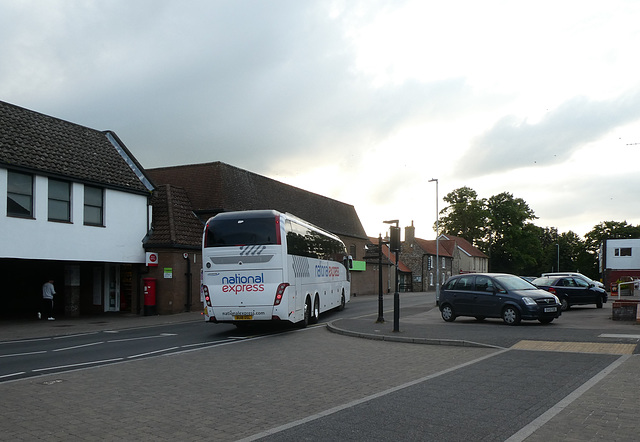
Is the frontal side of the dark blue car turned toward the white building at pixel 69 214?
no

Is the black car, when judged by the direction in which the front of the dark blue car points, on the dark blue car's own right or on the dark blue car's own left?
on the dark blue car's own left

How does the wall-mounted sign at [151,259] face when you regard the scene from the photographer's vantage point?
facing the viewer

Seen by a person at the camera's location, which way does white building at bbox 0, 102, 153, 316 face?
facing the viewer and to the right of the viewer

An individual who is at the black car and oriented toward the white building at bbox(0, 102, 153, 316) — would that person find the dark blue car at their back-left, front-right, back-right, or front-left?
front-left

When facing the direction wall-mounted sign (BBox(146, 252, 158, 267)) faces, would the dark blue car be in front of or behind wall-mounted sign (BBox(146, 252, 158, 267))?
in front

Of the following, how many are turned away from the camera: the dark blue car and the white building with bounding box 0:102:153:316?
0

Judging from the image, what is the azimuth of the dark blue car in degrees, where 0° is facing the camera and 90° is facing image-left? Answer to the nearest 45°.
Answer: approximately 315°

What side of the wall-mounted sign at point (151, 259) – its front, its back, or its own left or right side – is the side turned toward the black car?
left

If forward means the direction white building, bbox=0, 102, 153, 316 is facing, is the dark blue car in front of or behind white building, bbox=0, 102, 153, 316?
in front

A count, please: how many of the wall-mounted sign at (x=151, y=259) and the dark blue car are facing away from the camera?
0
